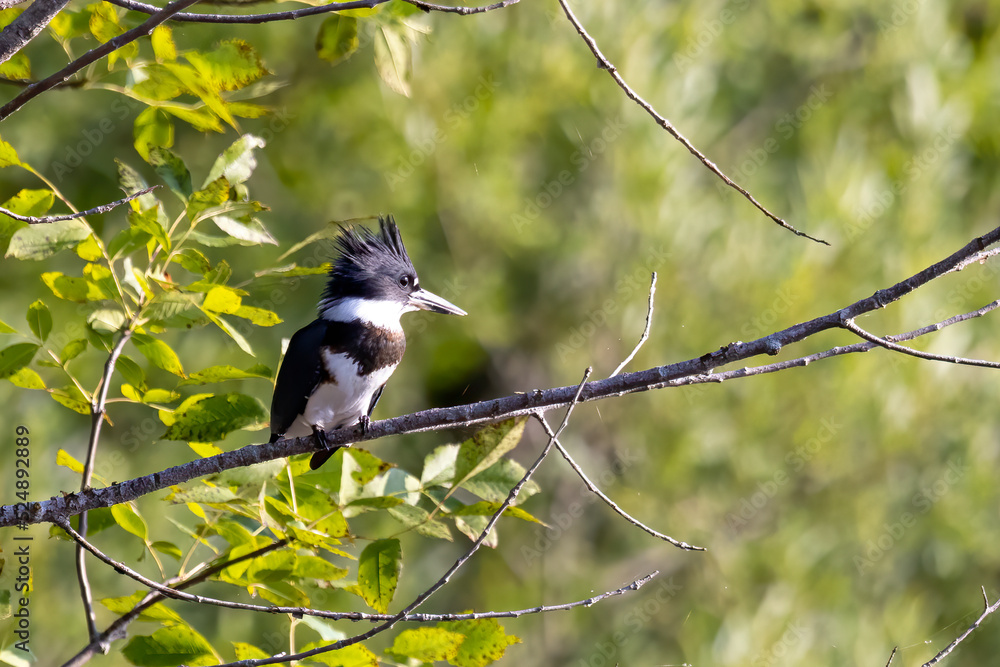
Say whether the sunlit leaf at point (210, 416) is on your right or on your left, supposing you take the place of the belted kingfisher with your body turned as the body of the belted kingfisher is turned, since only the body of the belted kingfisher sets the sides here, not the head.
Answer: on your right

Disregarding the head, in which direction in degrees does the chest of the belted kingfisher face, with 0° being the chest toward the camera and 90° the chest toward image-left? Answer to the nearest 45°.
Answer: approximately 315°
